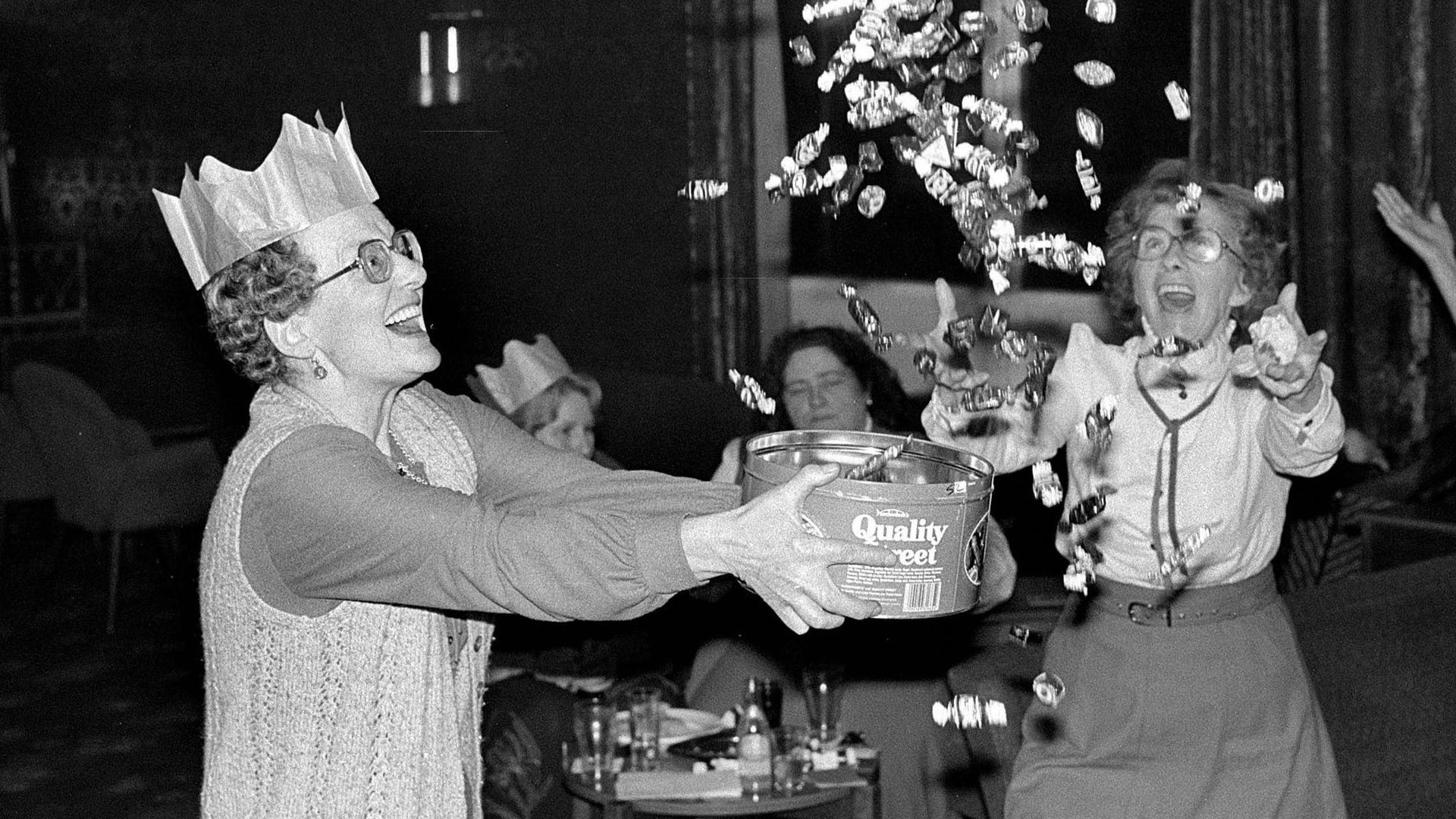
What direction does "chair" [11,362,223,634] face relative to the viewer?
to the viewer's right

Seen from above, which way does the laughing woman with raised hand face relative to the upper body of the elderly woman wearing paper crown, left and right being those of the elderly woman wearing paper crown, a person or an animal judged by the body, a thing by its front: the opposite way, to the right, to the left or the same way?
to the right

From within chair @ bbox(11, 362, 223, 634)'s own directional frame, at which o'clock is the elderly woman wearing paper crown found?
The elderly woman wearing paper crown is roughly at 3 o'clock from the chair.

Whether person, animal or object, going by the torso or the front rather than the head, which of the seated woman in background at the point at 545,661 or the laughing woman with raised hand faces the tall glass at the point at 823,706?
the seated woman in background

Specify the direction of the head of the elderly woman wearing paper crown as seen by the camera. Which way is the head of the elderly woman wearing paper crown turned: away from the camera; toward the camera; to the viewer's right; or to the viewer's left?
to the viewer's right

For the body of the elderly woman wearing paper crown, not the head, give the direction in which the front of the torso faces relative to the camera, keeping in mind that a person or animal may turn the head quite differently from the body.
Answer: to the viewer's right

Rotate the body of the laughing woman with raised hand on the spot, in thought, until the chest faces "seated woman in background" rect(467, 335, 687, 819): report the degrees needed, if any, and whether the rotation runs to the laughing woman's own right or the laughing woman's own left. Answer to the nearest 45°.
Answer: approximately 135° to the laughing woman's own right
